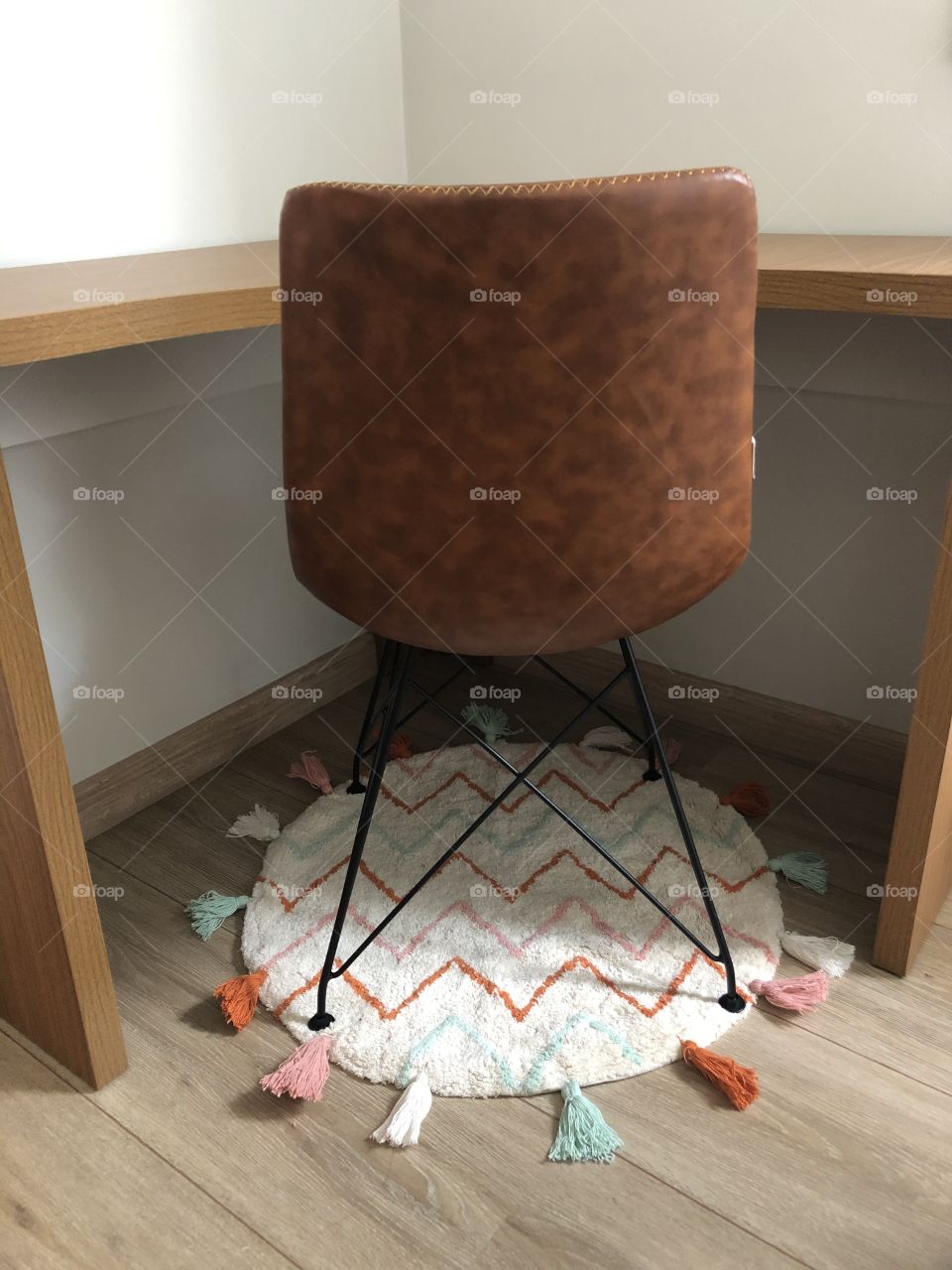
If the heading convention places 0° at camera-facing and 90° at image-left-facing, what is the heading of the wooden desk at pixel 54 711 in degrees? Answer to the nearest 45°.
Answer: approximately 0°
